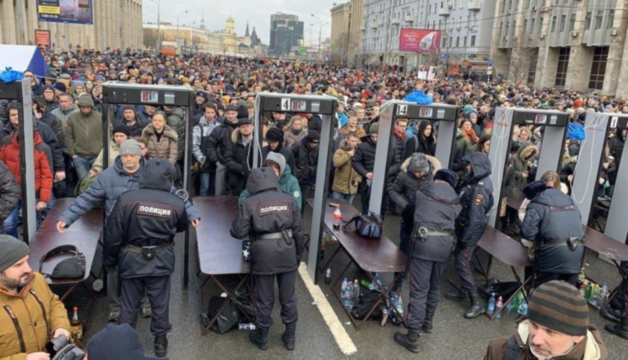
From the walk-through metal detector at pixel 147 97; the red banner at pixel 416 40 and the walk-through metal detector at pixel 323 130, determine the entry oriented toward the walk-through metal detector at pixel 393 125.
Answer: the red banner

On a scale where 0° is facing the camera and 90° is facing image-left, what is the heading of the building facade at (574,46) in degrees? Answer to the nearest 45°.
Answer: approximately 45°

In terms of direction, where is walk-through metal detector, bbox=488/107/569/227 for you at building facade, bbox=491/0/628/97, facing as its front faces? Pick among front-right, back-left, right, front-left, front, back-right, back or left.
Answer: front-left

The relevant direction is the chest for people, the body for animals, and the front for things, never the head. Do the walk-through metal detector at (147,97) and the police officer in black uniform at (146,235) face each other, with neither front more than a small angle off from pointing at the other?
yes

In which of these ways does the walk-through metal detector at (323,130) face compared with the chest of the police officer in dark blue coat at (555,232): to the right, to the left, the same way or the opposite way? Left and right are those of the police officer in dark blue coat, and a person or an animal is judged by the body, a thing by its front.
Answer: the opposite way

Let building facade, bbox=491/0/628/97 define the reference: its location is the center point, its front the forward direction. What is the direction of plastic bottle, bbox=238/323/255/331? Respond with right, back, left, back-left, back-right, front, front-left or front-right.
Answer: front-left

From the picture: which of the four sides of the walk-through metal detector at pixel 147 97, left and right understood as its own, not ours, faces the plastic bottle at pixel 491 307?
left

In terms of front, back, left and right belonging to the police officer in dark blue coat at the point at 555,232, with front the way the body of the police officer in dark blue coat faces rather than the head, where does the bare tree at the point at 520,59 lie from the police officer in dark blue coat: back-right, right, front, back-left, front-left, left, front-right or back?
front-right

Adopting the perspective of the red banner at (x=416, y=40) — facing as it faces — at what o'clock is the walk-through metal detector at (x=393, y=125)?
The walk-through metal detector is roughly at 12 o'clock from the red banner.

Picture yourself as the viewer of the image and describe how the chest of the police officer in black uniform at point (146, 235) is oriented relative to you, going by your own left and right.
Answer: facing away from the viewer

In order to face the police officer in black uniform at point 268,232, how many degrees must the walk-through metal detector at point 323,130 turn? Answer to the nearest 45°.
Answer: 0° — it already faces them

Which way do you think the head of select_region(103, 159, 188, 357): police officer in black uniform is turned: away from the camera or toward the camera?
away from the camera

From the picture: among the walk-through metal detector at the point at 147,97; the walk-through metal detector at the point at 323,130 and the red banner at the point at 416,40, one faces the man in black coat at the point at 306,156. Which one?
the red banner
